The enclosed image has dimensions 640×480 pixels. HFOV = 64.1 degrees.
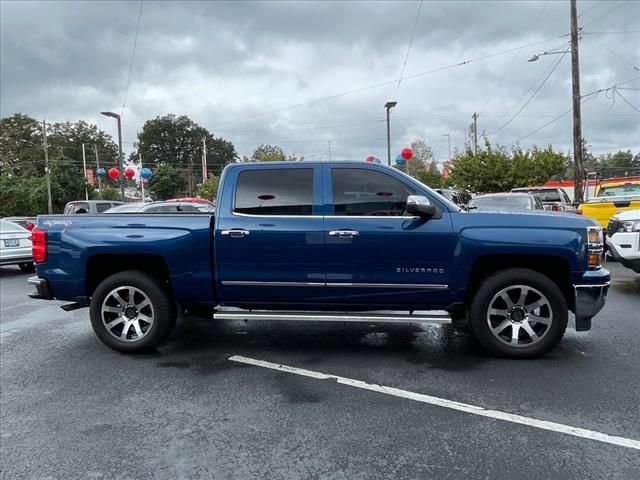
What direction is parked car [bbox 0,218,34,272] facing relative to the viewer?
away from the camera

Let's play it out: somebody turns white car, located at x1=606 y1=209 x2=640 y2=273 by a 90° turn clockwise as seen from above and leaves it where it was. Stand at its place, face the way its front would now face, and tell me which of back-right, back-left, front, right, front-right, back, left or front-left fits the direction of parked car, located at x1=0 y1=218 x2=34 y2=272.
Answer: front-left

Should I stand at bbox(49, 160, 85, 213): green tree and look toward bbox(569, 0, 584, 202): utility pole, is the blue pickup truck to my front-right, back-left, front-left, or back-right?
front-right

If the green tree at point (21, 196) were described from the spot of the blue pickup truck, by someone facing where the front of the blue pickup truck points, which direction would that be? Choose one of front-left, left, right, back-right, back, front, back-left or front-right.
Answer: back-left

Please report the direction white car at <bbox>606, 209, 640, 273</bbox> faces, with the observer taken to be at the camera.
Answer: facing the viewer and to the left of the viewer

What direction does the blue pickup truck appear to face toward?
to the viewer's right

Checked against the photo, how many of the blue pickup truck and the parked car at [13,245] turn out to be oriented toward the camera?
0

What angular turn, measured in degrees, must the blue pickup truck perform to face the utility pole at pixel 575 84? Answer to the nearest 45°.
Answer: approximately 45° to its left

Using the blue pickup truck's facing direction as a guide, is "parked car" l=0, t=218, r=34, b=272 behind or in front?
behind

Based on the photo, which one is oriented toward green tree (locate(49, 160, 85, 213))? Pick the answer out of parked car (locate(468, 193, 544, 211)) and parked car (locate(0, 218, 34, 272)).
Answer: parked car (locate(0, 218, 34, 272))
